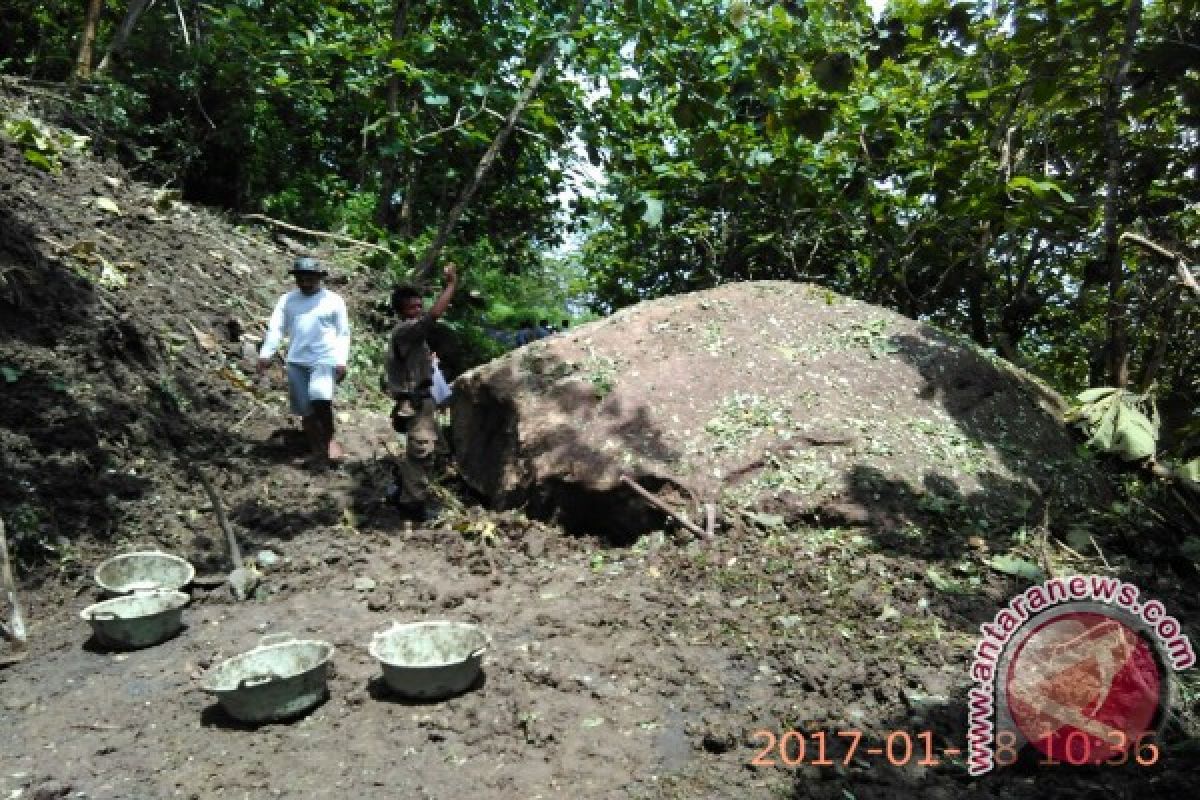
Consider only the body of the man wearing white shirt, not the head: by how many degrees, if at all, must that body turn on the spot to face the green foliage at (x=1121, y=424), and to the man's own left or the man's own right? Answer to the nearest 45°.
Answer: approximately 45° to the man's own left

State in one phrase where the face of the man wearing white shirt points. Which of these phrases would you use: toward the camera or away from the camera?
toward the camera

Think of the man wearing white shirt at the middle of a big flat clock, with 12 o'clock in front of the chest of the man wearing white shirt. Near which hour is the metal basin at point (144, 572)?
The metal basin is roughly at 1 o'clock from the man wearing white shirt.

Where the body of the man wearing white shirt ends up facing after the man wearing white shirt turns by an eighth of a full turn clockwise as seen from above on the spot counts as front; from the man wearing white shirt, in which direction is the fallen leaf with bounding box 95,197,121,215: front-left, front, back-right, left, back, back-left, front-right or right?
right

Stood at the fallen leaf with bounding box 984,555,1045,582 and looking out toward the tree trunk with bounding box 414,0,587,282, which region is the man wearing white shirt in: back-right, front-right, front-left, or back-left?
front-left

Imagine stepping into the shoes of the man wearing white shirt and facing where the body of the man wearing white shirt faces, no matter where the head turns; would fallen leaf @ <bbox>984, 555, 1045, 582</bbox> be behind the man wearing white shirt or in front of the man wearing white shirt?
in front

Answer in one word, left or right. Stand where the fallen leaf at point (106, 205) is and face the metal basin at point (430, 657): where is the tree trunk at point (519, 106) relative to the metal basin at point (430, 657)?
left

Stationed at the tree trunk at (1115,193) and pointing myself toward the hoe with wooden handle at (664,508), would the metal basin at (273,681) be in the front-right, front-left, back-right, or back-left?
front-left

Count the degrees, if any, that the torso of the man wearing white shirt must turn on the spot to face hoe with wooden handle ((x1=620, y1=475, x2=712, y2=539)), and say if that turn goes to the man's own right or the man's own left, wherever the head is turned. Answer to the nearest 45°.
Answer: approximately 45° to the man's own left

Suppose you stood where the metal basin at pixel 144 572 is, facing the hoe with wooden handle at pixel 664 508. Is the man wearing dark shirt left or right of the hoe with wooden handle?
left

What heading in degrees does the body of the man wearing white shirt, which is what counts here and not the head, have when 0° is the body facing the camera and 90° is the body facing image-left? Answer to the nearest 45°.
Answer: approximately 0°

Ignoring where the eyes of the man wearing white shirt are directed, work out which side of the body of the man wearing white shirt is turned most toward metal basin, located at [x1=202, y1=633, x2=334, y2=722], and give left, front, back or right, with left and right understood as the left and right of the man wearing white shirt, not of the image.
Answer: front

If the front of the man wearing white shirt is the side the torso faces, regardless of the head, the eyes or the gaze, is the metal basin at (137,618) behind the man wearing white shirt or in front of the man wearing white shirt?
in front
